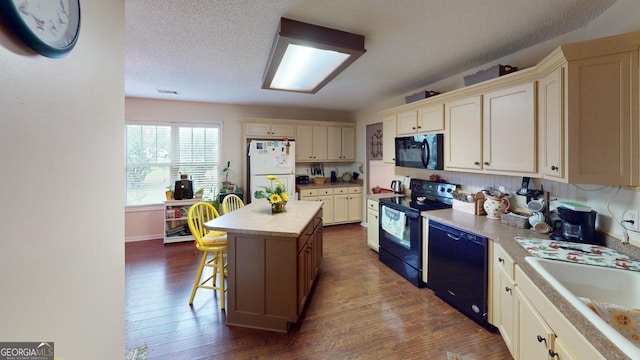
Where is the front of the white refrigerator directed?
toward the camera

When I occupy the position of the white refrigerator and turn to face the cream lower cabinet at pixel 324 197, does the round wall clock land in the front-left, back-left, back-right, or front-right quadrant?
back-right

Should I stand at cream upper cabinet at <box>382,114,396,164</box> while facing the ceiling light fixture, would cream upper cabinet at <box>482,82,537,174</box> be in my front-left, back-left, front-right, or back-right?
front-left

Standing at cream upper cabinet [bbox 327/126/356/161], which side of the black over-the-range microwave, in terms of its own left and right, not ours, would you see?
right

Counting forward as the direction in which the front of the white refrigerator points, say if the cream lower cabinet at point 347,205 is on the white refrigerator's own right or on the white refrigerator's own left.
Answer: on the white refrigerator's own left

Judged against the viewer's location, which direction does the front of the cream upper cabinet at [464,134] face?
facing the viewer and to the left of the viewer

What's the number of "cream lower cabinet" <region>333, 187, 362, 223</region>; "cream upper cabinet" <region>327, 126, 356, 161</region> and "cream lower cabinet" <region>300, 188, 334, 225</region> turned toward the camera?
3

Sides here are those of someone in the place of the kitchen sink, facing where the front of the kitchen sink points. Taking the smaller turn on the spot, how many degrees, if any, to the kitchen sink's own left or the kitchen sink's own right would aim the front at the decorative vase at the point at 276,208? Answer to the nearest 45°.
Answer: approximately 45° to the kitchen sink's own right

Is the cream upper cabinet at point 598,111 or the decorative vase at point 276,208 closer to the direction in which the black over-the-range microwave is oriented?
the decorative vase

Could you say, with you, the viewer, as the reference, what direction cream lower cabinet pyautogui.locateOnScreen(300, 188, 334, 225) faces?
facing the viewer

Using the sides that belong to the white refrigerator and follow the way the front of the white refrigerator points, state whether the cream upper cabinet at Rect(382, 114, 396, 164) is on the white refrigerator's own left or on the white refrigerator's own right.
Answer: on the white refrigerator's own left
